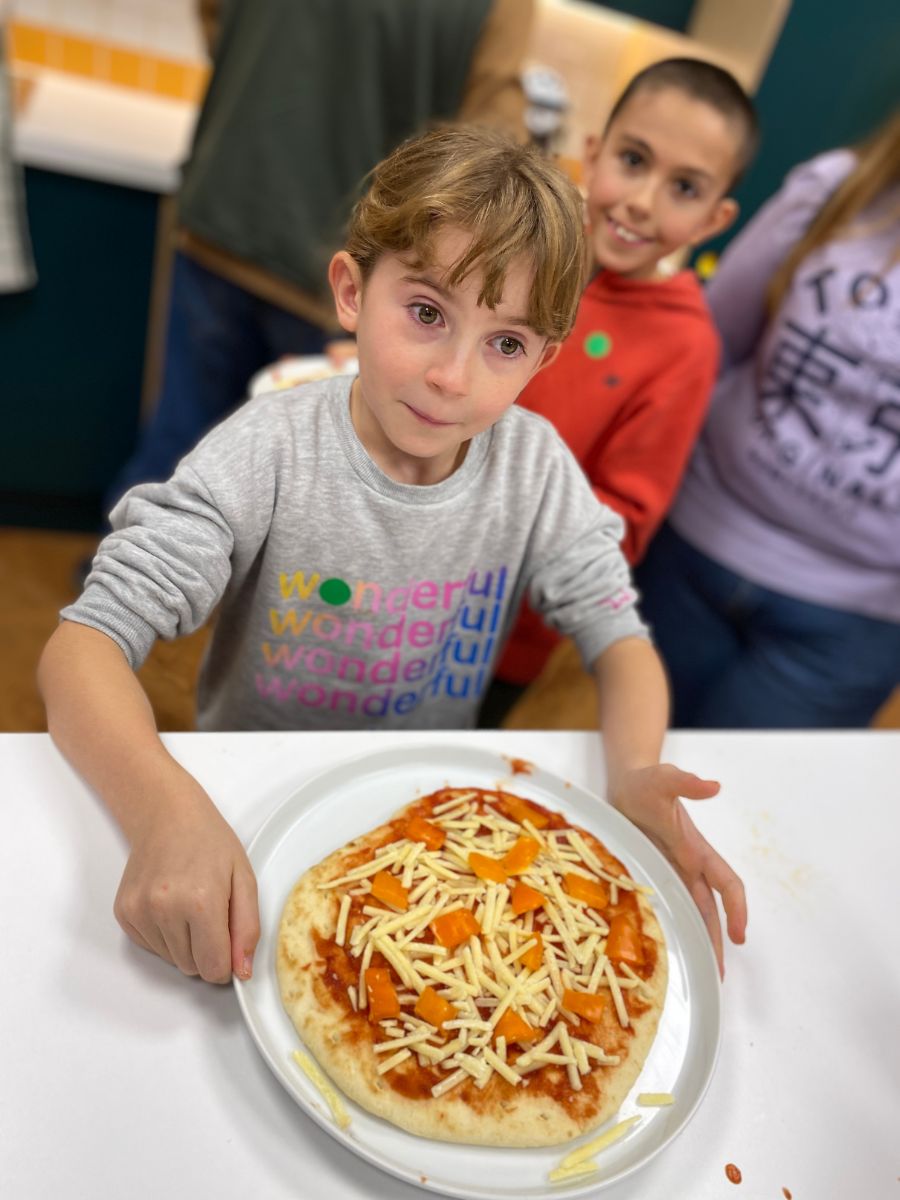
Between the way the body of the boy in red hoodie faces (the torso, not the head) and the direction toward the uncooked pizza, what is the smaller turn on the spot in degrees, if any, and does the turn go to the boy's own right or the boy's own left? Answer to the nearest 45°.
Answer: approximately 45° to the boy's own left

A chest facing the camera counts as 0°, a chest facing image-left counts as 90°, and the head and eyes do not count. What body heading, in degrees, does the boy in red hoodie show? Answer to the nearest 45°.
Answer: approximately 45°

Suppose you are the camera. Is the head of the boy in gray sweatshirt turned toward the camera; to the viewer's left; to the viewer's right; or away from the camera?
toward the camera

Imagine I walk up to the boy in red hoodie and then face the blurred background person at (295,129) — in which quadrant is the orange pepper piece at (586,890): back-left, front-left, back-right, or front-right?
back-left

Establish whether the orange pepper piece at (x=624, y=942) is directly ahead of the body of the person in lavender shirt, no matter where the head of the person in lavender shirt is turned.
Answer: yes

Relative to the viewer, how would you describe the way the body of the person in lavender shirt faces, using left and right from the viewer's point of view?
facing the viewer

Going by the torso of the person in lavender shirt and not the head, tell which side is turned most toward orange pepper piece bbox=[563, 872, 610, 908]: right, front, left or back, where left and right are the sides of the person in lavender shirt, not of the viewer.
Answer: front

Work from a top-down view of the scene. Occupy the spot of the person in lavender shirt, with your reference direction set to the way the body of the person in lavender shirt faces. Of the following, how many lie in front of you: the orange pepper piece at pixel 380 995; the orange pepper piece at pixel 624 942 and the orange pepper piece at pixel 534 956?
3

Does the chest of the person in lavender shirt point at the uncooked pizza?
yes

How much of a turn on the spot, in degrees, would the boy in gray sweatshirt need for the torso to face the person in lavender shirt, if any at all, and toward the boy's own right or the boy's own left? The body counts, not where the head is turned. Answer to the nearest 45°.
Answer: approximately 135° to the boy's own left

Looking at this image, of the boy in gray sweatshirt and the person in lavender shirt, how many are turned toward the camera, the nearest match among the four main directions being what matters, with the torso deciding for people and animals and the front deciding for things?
2

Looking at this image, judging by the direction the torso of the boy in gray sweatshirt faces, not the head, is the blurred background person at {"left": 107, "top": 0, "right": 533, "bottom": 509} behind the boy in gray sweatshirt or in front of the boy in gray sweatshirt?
behind

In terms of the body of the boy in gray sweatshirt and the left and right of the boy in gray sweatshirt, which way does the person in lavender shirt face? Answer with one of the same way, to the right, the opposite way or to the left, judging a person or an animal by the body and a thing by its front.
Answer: the same way

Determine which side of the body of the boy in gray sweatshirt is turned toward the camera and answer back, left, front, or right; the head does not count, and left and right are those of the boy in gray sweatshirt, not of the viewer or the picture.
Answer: front

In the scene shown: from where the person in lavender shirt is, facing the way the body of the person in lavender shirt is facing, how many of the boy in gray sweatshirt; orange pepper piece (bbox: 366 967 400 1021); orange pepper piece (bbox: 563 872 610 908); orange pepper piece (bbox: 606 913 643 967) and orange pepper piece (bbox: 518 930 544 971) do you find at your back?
0

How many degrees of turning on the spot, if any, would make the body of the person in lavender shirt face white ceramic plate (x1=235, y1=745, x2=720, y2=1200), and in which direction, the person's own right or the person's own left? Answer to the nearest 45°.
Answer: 0° — they already face it
